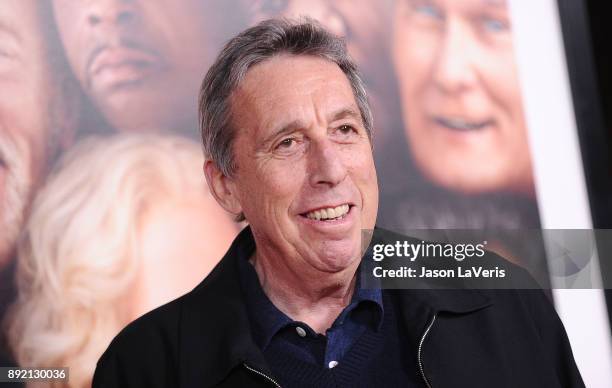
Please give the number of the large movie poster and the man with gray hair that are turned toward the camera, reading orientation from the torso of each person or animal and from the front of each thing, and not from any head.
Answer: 2

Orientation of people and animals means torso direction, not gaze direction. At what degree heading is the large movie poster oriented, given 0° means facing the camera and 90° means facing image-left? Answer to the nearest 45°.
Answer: approximately 0°
